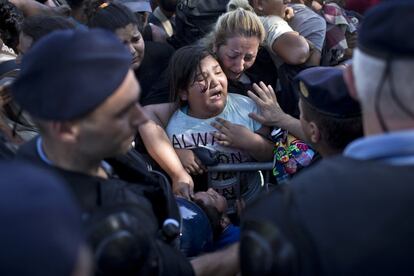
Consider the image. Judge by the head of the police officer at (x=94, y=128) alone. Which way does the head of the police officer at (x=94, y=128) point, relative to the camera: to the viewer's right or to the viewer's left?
to the viewer's right

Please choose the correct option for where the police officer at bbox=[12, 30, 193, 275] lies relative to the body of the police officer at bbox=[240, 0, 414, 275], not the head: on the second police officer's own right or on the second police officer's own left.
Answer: on the second police officer's own left

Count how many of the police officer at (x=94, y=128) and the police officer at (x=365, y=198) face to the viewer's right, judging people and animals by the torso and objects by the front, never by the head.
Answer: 1

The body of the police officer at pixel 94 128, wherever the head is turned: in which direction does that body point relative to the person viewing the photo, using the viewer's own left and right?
facing to the right of the viewer

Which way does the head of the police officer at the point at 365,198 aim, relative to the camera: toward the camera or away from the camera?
away from the camera

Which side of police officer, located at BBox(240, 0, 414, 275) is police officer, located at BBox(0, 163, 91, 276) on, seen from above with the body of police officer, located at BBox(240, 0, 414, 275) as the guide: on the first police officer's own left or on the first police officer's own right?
on the first police officer's own left

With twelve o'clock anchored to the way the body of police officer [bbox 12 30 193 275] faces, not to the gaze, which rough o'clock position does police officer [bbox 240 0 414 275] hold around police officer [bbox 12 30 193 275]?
police officer [bbox 240 0 414 275] is roughly at 1 o'clock from police officer [bbox 12 30 193 275].

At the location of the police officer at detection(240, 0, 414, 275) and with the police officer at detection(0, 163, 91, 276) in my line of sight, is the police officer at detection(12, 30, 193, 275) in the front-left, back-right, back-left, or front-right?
front-right

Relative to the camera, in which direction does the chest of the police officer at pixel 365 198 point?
away from the camera

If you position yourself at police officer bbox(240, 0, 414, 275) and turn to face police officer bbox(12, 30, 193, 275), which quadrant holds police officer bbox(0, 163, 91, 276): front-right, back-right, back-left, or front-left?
front-left
